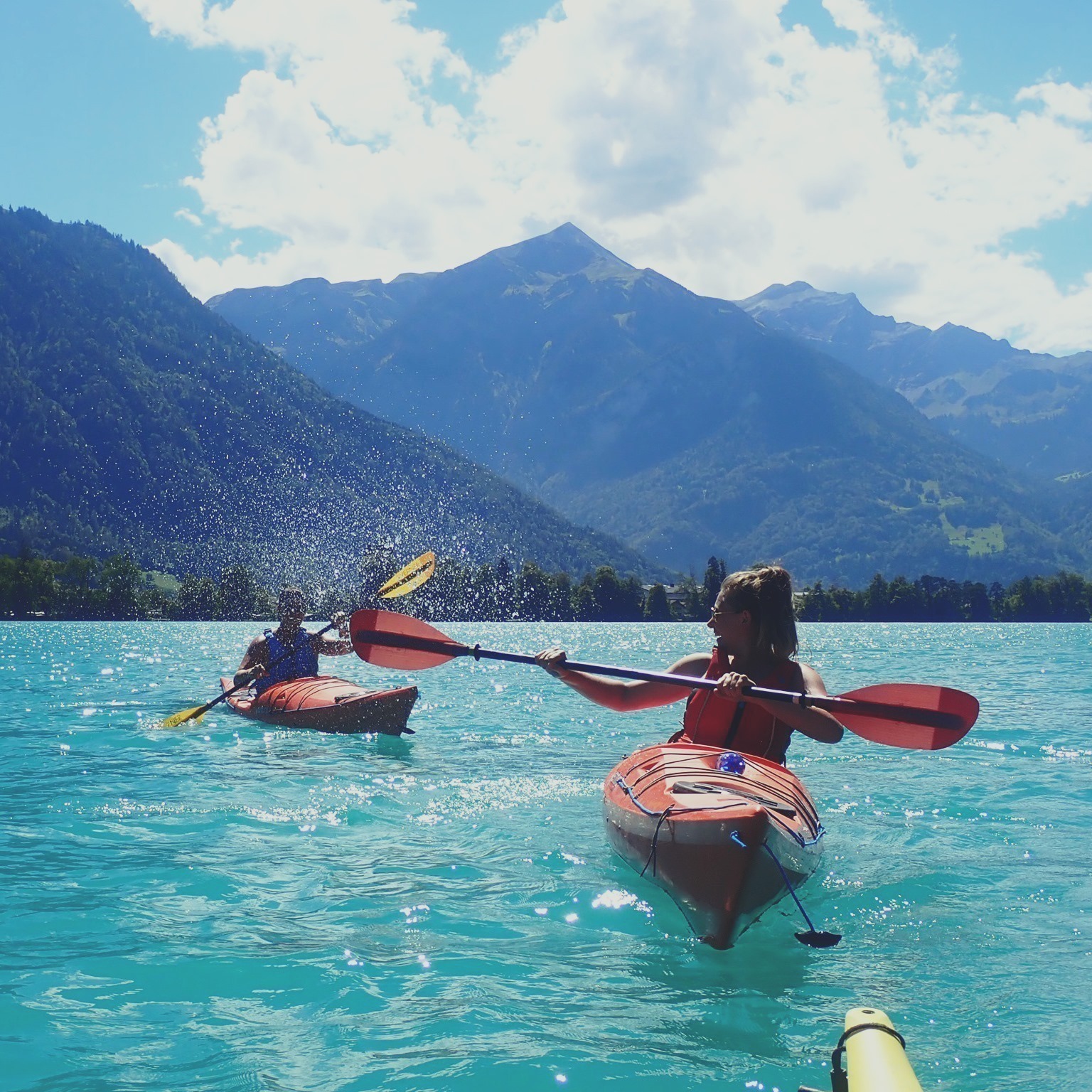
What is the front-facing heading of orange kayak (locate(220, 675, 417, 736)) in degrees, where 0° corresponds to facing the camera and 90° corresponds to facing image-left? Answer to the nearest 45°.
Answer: approximately 315°

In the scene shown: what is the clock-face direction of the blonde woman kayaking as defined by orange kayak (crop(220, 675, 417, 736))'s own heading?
The blonde woman kayaking is roughly at 1 o'clock from the orange kayak.

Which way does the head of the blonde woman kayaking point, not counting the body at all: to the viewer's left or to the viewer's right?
to the viewer's left

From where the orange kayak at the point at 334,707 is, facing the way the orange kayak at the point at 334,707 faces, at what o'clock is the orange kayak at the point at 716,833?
the orange kayak at the point at 716,833 is roughly at 1 o'clock from the orange kayak at the point at 334,707.
